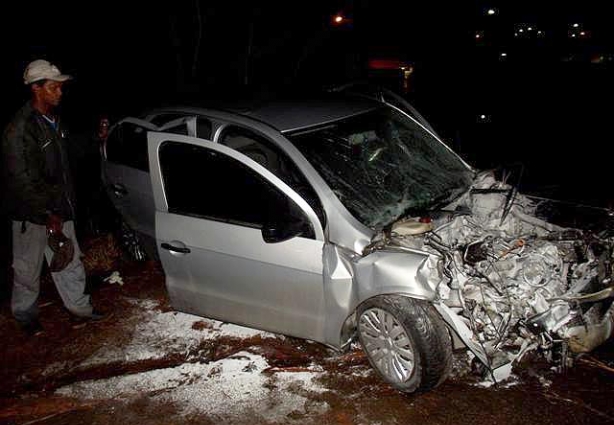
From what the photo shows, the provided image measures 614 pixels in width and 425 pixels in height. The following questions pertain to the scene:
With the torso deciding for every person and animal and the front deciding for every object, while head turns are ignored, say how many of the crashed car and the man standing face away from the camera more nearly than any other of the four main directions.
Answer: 0

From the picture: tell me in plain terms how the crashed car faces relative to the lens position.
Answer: facing the viewer and to the right of the viewer

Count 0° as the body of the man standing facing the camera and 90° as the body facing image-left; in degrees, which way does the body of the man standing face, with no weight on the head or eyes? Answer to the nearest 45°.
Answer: approximately 315°

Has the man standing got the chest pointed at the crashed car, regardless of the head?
yes

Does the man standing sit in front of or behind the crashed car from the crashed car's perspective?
behind
